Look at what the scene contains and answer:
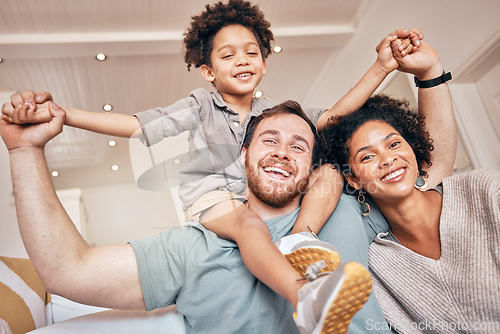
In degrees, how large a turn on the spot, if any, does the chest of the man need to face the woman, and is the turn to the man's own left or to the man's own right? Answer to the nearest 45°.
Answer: approximately 90° to the man's own left

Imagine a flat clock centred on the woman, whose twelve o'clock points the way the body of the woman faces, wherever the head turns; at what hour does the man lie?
The man is roughly at 2 o'clock from the woman.

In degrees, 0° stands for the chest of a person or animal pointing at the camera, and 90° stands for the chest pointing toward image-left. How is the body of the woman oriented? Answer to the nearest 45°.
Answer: approximately 0°

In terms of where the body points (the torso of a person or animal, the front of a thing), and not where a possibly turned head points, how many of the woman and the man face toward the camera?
2

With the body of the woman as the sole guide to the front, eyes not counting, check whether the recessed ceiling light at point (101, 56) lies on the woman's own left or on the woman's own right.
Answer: on the woman's own right

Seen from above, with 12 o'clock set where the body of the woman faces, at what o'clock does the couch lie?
The couch is roughly at 2 o'clock from the woman.

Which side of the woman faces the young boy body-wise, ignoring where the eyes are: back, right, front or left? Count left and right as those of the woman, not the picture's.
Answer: right

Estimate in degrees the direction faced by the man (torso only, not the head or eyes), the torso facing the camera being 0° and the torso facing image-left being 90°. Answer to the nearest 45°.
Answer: approximately 0°

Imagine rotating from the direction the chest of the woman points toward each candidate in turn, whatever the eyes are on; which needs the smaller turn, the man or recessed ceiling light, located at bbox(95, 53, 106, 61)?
the man
